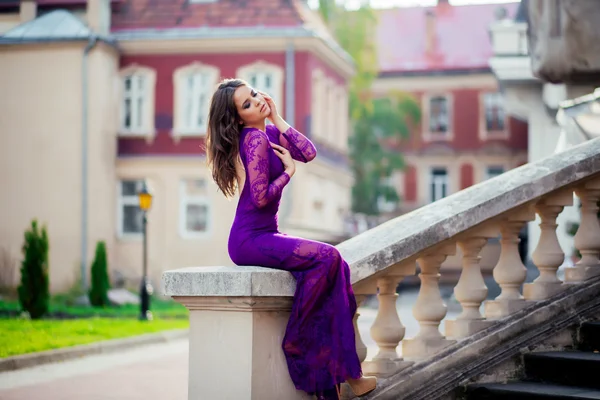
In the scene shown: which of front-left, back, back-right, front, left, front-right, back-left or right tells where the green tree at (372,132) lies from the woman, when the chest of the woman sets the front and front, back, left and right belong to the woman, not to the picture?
left

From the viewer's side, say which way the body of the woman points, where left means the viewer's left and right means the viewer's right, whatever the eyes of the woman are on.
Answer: facing to the right of the viewer
